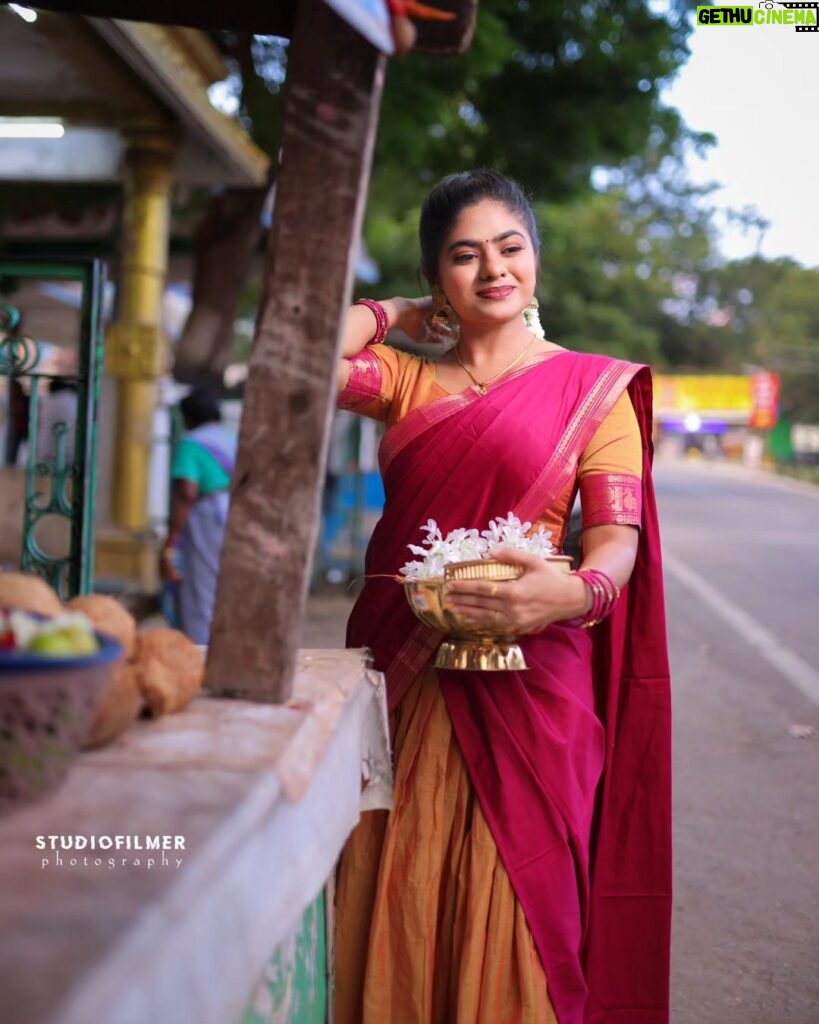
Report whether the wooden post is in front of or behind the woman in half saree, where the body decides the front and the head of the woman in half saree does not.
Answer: in front

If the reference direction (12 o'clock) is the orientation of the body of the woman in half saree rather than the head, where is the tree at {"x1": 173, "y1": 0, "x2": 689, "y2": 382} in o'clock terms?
The tree is roughly at 6 o'clock from the woman in half saree.

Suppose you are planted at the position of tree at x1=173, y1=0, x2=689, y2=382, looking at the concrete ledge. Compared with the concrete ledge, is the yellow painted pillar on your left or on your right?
right

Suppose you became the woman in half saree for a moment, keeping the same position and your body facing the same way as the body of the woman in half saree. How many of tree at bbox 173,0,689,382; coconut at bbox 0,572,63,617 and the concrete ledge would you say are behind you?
1

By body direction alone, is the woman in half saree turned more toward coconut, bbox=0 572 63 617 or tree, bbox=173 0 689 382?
the coconut

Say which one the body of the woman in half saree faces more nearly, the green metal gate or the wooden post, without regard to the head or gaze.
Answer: the wooden post

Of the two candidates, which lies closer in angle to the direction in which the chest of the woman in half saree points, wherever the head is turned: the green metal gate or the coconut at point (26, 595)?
the coconut

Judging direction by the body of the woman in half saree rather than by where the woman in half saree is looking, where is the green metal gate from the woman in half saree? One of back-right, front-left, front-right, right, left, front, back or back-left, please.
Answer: back-right

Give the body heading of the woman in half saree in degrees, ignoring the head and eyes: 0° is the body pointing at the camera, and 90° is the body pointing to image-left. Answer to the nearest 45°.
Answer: approximately 0°

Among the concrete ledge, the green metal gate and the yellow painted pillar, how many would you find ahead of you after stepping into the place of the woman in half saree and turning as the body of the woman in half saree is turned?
1

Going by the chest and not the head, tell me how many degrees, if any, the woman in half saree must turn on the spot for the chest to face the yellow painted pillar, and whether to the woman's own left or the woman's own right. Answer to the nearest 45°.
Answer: approximately 135° to the woman's own right
